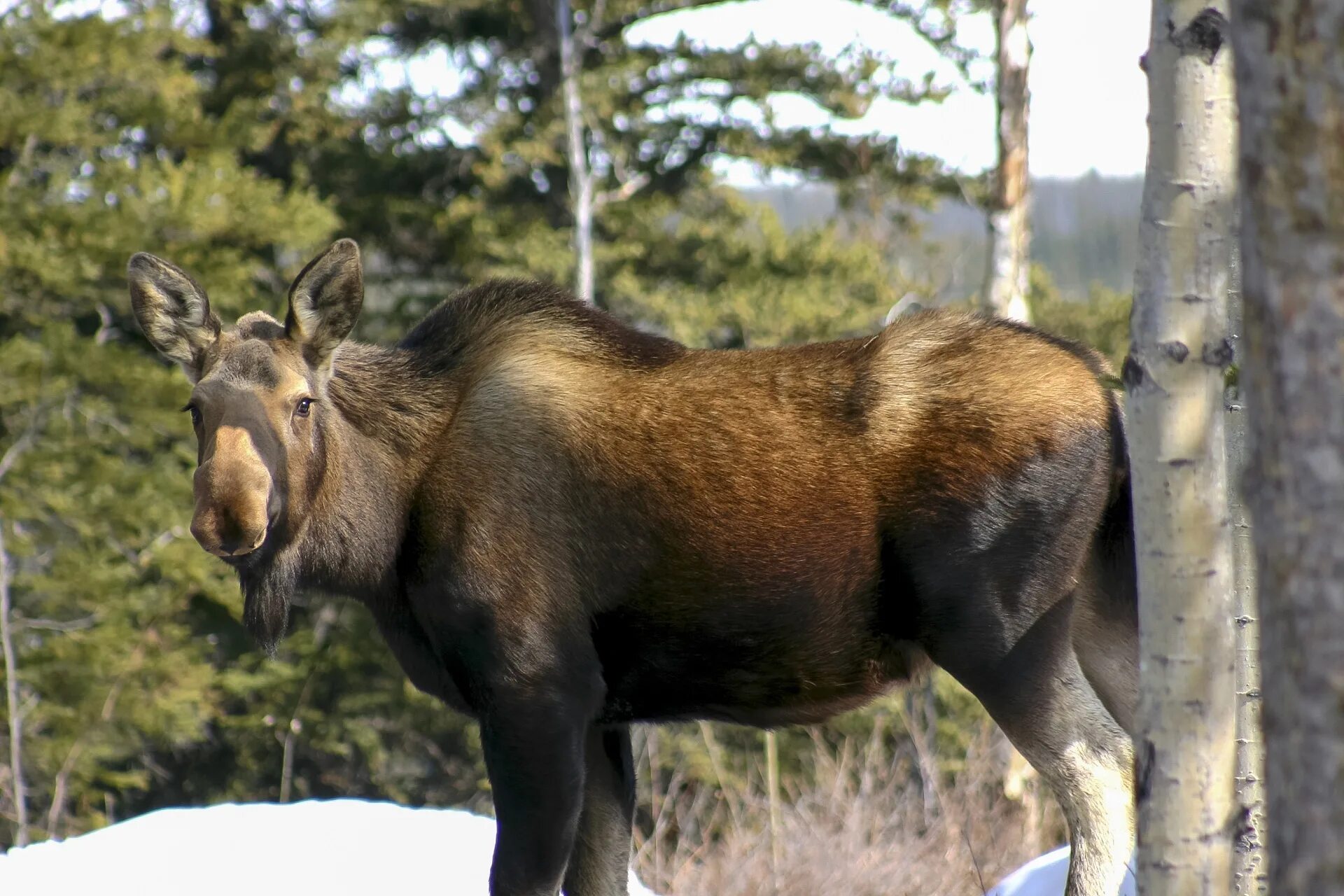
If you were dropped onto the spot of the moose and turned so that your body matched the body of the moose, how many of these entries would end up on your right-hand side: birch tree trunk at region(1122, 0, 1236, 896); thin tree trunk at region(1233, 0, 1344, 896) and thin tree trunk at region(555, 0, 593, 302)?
1

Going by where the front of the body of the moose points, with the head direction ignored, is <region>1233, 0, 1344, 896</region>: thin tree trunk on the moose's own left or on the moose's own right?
on the moose's own left

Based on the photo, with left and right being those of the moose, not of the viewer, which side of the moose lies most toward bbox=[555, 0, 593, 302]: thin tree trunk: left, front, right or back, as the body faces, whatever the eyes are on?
right

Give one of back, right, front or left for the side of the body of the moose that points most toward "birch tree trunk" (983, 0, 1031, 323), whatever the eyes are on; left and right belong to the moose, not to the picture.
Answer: right

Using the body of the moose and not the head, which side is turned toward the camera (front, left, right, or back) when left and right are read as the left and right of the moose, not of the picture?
left

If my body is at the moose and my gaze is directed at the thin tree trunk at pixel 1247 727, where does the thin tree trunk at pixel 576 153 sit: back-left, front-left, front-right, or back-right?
back-left

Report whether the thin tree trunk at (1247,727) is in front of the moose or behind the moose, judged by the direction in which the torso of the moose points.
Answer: behind
